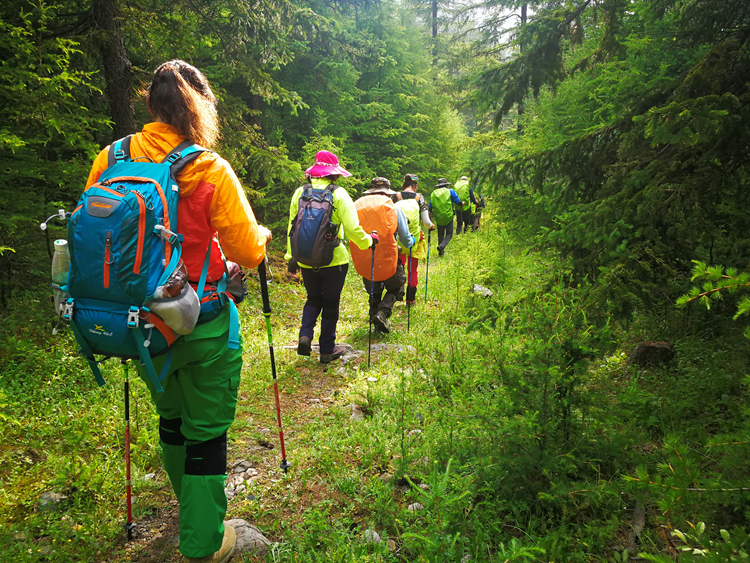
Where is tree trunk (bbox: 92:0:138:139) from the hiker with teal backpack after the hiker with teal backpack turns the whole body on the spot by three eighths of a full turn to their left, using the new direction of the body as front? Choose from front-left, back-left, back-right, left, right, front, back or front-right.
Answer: right

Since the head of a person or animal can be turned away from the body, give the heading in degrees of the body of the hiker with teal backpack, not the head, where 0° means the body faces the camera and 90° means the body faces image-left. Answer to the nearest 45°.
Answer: approximately 225°

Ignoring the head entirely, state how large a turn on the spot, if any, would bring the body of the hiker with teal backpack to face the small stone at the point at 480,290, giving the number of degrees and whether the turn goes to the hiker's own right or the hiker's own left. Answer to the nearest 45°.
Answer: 0° — they already face it

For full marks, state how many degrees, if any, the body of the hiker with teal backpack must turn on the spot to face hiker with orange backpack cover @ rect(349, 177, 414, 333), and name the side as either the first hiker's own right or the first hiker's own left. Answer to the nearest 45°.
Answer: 0° — they already face them

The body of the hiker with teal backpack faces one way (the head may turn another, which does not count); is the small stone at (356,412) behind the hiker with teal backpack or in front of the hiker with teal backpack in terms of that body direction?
in front
